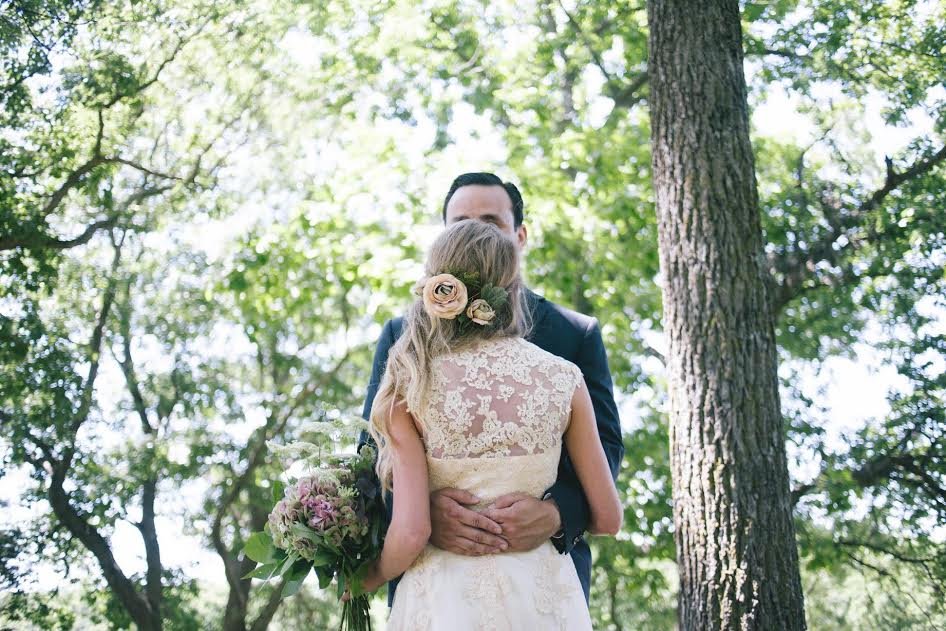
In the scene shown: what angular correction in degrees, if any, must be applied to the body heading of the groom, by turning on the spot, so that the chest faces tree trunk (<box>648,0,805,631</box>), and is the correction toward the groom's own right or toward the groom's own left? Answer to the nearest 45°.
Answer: approximately 135° to the groom's own left

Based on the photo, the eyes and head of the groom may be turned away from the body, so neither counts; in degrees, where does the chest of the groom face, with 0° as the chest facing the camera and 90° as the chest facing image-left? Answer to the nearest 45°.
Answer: approximately 0°

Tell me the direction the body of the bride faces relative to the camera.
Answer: away from the camera

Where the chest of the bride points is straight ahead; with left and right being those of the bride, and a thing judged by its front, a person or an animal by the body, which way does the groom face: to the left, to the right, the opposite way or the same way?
the opposite way

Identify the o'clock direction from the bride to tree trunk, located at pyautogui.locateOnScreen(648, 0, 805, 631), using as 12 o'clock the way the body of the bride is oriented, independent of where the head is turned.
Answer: The tree trunk is roughly at 1 o'clock from the bride.

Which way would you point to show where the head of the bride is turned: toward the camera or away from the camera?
away from the camera
